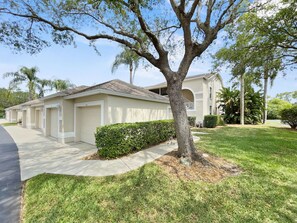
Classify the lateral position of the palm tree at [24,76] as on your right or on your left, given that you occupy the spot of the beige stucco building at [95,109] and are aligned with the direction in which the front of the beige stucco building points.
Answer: on your right

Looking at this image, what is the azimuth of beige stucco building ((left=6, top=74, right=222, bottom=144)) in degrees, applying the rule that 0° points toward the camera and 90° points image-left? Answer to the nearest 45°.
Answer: approximately 45°

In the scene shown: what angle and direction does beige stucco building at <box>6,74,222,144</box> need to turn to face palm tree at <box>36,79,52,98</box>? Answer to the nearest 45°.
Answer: approximately 90° to its right

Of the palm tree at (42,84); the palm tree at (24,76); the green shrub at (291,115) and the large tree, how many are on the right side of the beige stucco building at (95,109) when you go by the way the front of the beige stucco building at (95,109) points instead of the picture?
2

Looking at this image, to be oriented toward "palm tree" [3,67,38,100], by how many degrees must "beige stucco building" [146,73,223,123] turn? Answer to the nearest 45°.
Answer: approximately 45° to its right

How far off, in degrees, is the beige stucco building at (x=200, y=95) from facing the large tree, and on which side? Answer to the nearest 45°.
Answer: approximately 45° to its left

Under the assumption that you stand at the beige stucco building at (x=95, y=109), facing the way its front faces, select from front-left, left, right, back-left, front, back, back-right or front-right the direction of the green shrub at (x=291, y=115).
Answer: back-left

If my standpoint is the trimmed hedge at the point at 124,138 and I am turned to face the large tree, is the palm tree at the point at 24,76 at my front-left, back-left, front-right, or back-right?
back-left
